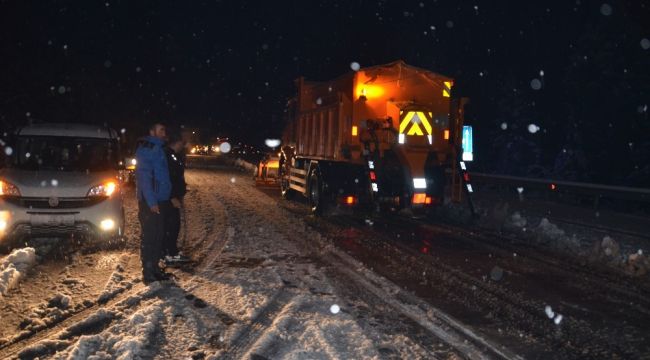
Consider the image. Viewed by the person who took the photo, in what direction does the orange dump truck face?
facing away from the viewer and to the left of the viewer

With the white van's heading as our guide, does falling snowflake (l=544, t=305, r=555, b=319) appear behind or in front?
in front

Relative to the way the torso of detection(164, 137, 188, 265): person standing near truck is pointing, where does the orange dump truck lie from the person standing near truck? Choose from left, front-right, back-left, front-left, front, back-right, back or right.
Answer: front-left

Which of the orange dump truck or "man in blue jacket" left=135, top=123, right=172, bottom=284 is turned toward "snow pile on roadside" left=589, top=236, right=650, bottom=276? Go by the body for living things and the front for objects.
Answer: the man in blue jacket

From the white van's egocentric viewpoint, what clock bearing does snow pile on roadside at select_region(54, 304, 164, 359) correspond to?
The snow pile on roadside is roughly at 12 o'clock from the white van.

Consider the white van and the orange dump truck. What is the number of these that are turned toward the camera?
1

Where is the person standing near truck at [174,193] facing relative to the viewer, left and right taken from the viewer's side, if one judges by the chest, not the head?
facing to the right of the viewer

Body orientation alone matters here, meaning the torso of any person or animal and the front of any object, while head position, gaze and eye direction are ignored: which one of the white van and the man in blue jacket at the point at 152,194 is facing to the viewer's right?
the man in blue jacket

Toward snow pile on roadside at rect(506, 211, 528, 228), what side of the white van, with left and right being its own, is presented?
left

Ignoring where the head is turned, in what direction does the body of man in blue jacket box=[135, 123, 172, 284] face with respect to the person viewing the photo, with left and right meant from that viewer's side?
facing to the right of the viewer

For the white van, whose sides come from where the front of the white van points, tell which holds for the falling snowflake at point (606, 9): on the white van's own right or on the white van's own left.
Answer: on the white van's own left
